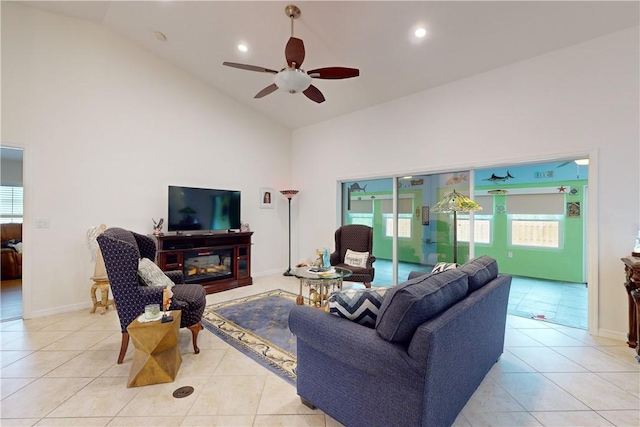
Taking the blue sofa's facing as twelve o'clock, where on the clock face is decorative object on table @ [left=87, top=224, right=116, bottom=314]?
The decorative object on table is roughly at 11 o'clock from the blue sofa.

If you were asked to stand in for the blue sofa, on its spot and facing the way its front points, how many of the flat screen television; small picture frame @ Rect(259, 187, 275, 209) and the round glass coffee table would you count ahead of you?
3

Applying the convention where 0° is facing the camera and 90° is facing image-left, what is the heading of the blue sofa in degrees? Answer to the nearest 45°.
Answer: approximately 135°

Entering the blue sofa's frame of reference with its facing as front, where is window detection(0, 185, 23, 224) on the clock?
The window is roughly at 11 o'clock from the blue sofa.

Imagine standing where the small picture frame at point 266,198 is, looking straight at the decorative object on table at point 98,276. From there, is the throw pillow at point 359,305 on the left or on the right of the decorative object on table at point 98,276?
left

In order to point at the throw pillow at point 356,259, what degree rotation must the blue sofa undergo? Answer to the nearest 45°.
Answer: approximately 45° to its right

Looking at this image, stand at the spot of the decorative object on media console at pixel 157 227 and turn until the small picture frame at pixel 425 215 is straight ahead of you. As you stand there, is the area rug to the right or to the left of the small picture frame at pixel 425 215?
right

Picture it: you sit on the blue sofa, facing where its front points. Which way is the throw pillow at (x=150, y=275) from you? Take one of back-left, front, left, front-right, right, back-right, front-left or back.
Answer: front-left

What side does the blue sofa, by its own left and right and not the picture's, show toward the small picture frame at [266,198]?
front

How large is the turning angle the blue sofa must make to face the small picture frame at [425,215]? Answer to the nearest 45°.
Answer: approximately 45° to its right

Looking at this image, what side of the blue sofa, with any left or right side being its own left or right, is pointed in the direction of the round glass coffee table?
front

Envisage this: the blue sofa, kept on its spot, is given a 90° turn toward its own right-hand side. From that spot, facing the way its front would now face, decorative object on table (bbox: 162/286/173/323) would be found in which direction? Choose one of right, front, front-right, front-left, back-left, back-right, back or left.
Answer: back-left

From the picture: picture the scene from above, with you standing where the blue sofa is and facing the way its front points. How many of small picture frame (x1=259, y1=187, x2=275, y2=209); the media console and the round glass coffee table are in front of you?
3
